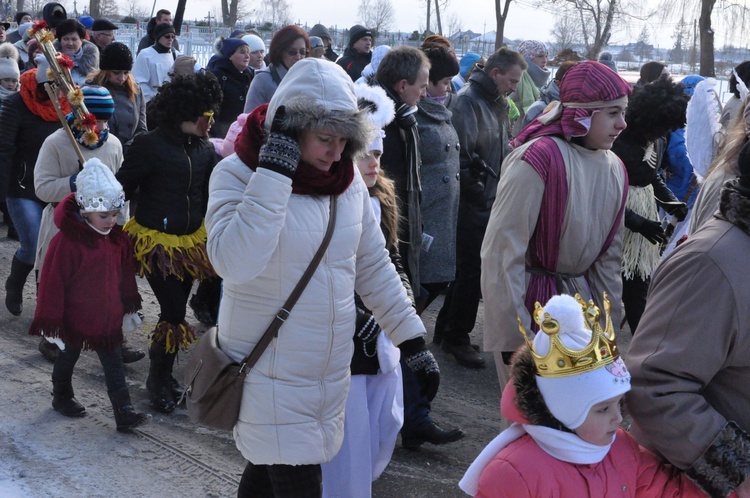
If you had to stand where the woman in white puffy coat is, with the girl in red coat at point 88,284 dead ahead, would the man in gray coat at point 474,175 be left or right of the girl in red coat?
right

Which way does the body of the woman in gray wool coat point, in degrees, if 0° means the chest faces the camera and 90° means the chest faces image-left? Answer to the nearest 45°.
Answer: approximately 315°

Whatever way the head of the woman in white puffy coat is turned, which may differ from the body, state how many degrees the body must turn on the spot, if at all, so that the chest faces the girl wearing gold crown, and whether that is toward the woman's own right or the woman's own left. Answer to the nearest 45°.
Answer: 0° — they already face them

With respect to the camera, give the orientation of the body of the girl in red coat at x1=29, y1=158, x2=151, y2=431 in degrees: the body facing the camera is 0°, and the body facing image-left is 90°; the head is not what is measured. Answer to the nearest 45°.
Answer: approximately 315°

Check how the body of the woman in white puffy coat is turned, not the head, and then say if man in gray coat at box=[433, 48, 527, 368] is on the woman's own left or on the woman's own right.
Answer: on the woman's own left

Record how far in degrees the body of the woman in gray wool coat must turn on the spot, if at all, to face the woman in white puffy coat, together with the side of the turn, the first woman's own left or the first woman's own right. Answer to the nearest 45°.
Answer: approximately 45° to the first woman's own right
